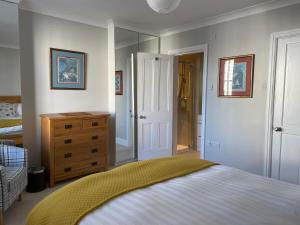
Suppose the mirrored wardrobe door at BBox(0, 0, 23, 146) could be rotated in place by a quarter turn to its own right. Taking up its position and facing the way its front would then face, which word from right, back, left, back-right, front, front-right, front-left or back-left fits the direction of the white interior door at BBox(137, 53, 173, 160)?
back-left

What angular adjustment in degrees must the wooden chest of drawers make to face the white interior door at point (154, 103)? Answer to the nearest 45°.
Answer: approximately 45° to its left

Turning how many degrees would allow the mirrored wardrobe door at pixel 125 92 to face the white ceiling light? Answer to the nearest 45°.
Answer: approximately 45° to its right

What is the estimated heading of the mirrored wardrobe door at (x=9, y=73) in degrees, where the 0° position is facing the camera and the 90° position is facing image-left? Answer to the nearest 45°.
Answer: approximately 315°

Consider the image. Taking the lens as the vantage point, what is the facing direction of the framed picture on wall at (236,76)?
facing the viewer and to the left of the viewer

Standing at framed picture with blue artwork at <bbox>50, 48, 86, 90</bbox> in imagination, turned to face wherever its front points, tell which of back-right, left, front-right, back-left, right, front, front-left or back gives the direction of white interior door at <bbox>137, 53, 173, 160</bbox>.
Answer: front-left

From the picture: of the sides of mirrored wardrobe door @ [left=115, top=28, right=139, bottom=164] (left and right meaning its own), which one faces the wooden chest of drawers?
right

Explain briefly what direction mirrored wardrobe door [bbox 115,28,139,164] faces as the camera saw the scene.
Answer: facing the viewer and to the right of the viewer
